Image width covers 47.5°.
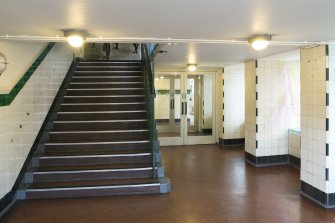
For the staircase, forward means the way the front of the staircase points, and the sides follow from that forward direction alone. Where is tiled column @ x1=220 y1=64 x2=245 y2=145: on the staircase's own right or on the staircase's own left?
on the staircase's own left

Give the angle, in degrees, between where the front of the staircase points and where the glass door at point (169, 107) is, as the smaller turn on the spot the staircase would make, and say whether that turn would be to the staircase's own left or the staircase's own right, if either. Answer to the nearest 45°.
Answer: approximately 135° to the staircase's own left

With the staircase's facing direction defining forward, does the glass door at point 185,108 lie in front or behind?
behind

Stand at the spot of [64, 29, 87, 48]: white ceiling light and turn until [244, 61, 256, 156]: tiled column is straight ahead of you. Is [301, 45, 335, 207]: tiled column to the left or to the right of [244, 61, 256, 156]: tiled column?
right

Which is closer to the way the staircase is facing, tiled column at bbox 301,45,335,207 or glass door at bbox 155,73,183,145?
the tiled column

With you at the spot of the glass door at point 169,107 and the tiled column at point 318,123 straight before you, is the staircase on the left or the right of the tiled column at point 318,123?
right

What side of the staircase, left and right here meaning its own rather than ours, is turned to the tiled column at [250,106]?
left

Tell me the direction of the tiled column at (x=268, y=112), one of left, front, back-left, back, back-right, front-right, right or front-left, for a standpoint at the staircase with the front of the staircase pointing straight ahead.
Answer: left

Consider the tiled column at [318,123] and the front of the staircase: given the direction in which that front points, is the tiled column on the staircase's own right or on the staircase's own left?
on the staircase's own left

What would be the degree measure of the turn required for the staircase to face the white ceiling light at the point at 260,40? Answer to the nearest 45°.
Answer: approximately 45° to its left

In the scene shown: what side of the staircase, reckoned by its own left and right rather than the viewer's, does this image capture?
front
